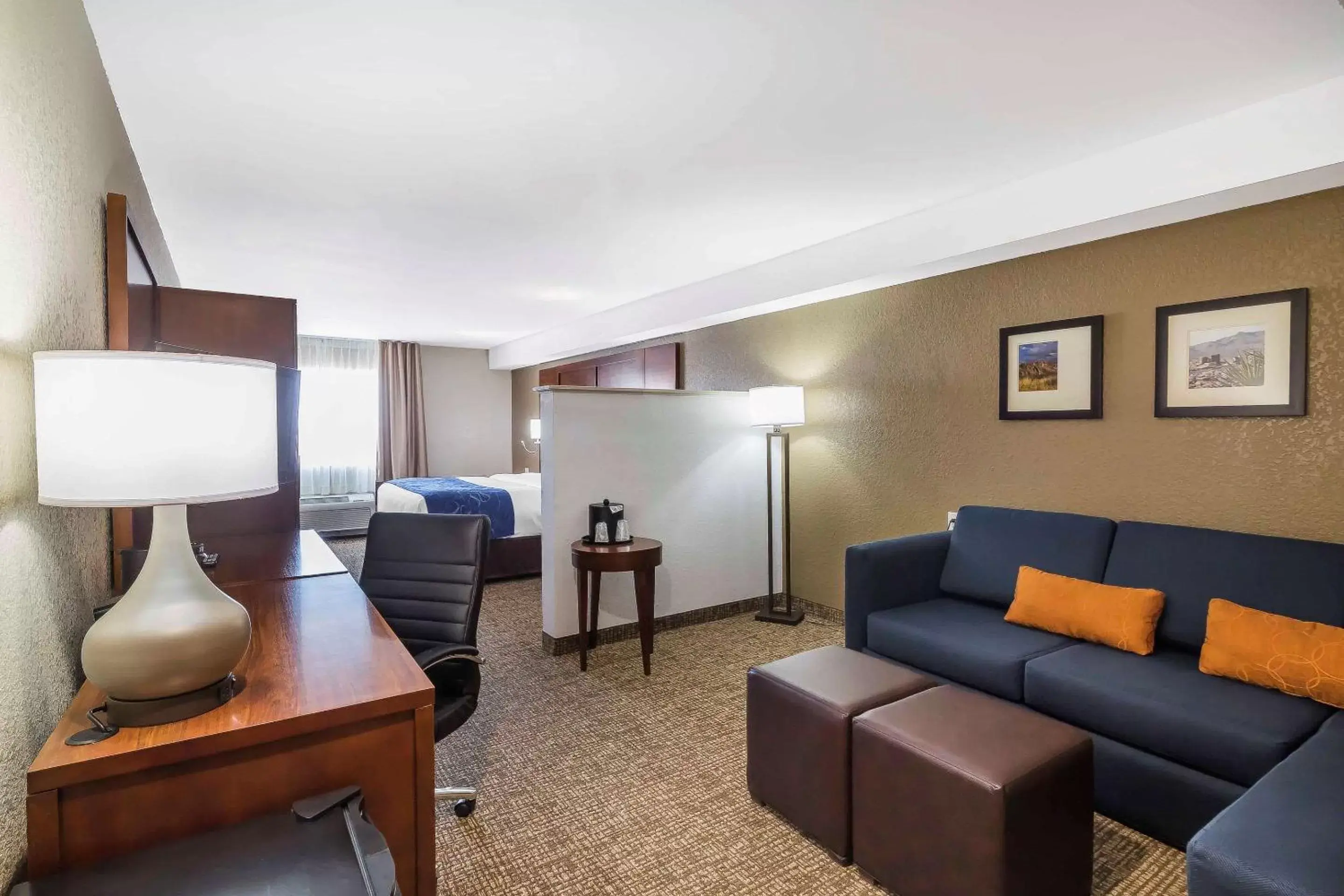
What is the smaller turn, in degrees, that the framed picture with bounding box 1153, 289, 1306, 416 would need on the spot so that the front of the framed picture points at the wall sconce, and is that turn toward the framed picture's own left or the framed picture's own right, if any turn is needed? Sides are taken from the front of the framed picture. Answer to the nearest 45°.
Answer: approximately 45° to the framed picture's own right

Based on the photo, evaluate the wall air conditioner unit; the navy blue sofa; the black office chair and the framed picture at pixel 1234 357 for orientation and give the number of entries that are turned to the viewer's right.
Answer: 0

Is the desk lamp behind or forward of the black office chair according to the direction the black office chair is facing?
forward

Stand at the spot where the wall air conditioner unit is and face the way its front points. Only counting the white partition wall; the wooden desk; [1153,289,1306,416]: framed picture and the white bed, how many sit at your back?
0

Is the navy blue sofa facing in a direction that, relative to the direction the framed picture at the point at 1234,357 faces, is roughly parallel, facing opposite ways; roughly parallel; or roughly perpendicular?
roughly parallel

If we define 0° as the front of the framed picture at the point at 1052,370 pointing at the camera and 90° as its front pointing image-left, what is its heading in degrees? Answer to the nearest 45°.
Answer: approximately 45°

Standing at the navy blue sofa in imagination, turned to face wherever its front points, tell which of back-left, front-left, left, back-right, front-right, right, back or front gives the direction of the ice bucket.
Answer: front-right

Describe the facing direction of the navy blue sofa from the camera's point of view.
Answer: facing the viewer and to the left of the viewer

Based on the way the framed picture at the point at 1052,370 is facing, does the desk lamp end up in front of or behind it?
in front

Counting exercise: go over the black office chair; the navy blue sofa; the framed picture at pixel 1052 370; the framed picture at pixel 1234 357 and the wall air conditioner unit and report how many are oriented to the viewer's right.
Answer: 0

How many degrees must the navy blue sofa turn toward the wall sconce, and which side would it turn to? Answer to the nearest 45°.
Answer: approximately 90° to its right

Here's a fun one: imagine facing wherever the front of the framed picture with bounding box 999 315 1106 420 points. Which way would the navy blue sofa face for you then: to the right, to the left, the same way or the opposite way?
the same way

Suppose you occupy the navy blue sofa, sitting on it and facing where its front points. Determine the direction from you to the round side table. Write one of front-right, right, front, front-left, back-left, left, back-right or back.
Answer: front-right

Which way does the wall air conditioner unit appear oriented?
toward the camera

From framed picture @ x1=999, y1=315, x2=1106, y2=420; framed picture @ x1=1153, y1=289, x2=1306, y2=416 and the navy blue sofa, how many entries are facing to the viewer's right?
0

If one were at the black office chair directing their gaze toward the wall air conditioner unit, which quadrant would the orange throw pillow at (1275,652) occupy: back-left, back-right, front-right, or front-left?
back-right
